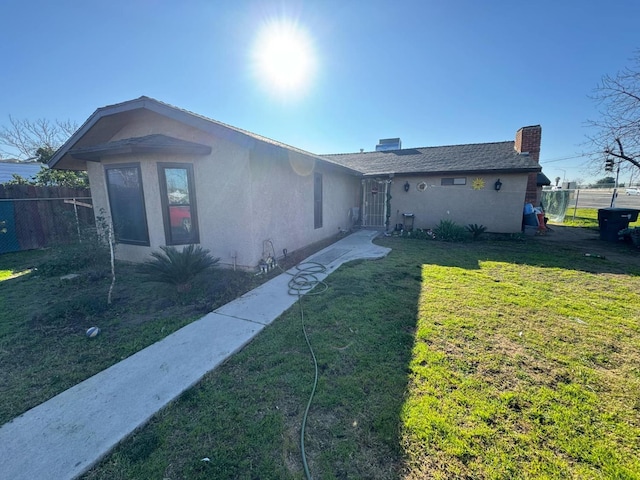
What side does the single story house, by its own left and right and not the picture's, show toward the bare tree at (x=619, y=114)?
left

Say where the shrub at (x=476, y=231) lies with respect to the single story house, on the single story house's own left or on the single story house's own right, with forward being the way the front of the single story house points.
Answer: on the single story house's own left

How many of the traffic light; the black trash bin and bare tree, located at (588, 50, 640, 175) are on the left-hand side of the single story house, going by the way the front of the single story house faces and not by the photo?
3

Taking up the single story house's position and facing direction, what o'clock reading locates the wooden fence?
The wooden fence is roughly at 4 o'clock from the single story house.

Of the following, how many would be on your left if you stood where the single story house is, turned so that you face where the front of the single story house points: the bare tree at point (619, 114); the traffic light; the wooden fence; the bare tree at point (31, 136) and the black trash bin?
3

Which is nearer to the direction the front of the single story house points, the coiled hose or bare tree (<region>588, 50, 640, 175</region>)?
the coiled hose

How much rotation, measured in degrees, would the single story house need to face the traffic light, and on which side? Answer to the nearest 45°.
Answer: approximately 90° to its left

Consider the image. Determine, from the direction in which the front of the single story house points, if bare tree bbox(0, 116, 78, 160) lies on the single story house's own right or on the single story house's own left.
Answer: on the single story house's own right

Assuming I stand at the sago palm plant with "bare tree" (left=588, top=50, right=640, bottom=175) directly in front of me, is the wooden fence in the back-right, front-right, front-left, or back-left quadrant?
back-left

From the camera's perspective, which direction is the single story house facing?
toward the camera

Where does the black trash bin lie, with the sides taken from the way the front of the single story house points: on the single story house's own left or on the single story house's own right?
on the single story house's own left
